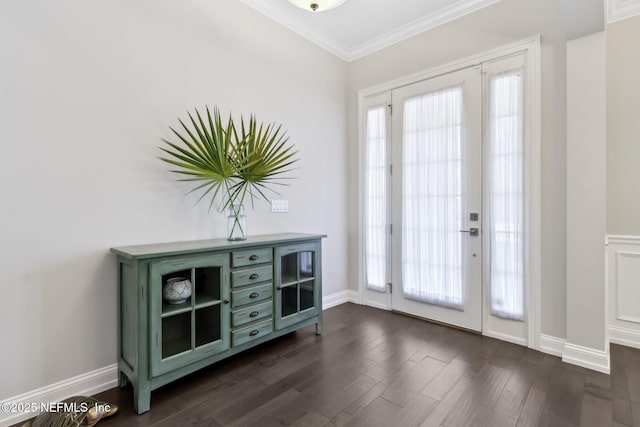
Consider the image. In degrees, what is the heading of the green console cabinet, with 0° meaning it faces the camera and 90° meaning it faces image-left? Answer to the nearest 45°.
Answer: approximately 315°

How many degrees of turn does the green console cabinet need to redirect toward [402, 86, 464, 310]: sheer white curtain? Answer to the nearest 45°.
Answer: approximately 45° to its left

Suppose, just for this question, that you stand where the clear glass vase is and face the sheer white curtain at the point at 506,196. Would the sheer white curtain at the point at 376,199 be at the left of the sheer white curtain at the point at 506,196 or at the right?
left

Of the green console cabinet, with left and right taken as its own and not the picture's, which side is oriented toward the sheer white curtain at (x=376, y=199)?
left
